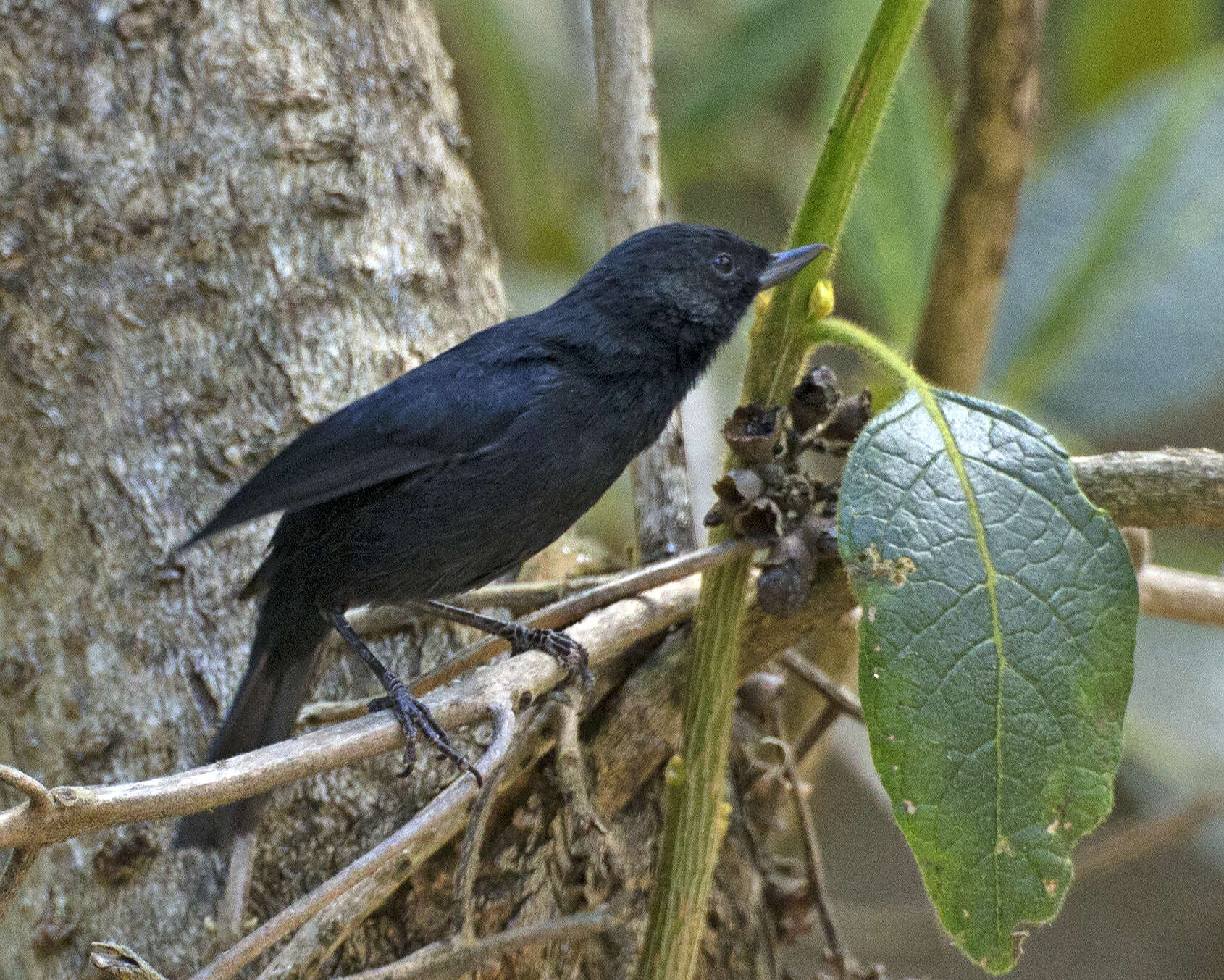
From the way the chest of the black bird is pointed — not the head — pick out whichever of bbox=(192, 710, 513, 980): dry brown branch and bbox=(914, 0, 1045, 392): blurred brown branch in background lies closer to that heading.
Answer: the blurred brown branch in background

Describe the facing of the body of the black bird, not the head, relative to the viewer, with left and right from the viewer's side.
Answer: facing to the right of the viewer
